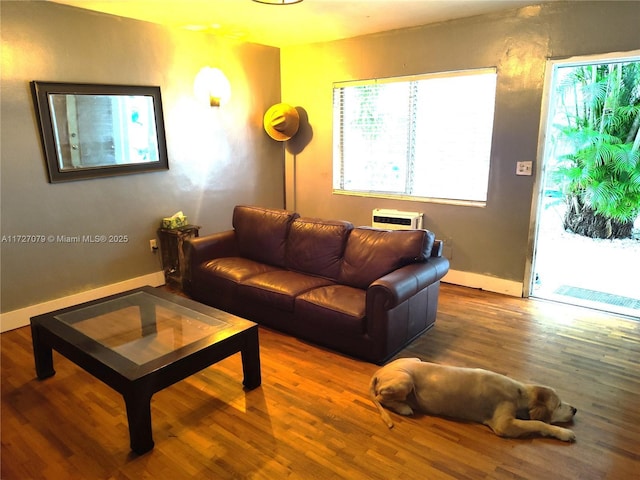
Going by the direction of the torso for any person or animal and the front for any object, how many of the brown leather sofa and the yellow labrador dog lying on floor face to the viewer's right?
1

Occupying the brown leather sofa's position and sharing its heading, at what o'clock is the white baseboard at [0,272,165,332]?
The white baseboard is roughly at 2 o'clock from the brown leather sofa.

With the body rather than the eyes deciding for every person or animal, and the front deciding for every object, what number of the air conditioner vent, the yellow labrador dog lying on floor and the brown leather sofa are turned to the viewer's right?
1

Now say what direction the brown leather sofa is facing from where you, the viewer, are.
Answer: facing the viewer and to the left of the viewer

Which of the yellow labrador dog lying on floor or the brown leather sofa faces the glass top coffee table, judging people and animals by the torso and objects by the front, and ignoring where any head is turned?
the brown leather sofa

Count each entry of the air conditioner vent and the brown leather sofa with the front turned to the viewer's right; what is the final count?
0

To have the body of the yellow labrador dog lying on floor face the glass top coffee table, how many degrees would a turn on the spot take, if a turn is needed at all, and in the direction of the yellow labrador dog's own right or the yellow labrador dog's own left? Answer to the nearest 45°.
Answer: approximately 180°

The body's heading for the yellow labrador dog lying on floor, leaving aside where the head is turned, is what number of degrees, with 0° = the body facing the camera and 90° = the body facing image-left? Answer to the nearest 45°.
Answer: approximately 270°

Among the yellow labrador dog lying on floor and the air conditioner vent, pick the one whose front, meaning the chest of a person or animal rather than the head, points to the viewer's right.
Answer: the yellow labrador dog lying on floor

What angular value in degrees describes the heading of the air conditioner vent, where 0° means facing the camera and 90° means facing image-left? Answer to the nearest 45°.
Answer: approximately 45°

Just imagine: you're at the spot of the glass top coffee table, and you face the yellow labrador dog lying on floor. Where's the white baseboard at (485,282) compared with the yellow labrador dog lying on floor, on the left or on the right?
left

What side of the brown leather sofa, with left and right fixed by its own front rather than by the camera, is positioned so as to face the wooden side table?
right

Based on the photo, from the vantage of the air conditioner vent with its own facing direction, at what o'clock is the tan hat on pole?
The tan hat on pole is roughly at 2 o'clock from the air conditioner vent.

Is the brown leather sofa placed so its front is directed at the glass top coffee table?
yes

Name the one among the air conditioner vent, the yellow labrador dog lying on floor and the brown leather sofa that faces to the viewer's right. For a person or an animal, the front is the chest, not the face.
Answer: the yellow labrador dog lying on floor

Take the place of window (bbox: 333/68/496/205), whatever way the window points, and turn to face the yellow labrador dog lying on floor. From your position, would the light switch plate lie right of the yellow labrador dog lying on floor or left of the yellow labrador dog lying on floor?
left

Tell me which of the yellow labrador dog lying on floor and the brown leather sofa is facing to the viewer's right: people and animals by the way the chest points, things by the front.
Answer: the yellow labrador dog lying on floor

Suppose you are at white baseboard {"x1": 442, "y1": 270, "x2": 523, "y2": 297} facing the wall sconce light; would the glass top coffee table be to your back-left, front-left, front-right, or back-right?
front-left
